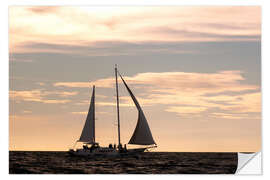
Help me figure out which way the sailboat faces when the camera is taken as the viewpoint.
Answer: facing to the right of the viewer
